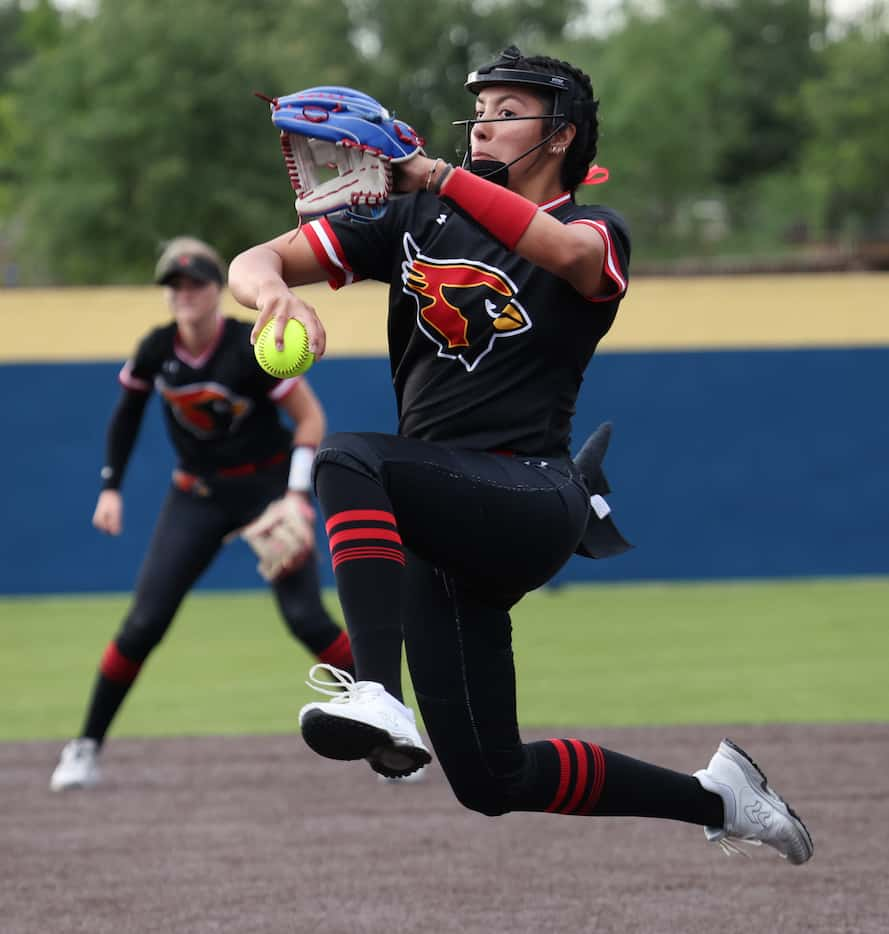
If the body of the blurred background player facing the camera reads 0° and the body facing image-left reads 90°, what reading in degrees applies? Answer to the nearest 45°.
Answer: approximately 0°

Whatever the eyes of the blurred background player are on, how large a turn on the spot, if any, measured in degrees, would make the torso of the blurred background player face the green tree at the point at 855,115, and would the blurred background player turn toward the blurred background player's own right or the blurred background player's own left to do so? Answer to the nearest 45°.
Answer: approximately 135° to the blurred background player's own left

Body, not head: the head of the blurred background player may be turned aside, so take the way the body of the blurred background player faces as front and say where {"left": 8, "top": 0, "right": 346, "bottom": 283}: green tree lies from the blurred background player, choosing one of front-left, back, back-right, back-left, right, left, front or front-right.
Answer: back

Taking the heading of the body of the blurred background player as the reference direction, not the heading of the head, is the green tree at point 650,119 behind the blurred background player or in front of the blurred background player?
behind
